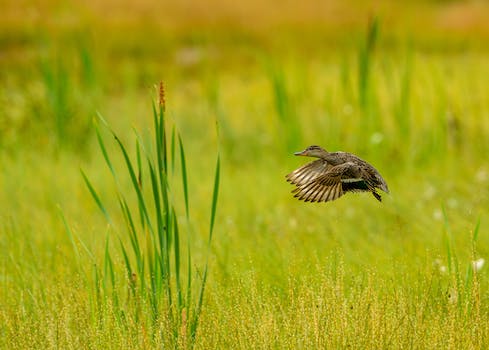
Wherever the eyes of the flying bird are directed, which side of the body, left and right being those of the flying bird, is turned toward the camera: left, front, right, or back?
left
